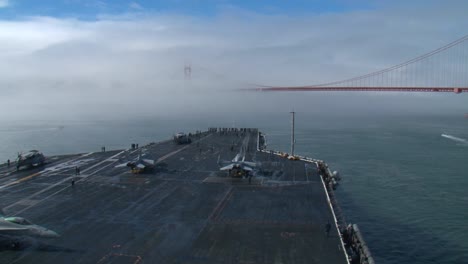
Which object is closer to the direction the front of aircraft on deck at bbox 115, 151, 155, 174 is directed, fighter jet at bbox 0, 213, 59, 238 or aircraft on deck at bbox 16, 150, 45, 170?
the fighter jet

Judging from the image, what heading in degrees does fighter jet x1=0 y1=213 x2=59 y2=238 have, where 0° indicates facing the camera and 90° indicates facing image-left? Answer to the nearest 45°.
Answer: approximately 270°

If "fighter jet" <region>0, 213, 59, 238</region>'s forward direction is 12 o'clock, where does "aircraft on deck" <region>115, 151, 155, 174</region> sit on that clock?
The aircraft on deck is roughly at 10 o'clock from the fighter jet.

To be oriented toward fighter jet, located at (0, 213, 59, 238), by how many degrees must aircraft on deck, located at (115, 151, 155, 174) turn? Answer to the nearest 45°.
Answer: approximately 45° to its right

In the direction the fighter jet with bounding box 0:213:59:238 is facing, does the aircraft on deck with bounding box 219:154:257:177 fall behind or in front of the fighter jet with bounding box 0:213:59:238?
in front

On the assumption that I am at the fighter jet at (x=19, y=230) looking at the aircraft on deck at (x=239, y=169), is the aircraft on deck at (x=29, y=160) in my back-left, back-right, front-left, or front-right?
front-left

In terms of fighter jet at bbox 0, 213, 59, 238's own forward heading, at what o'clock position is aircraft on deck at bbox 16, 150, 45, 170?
The aircraft on deck is roughly at 9 o'clock from the fighter jet.
